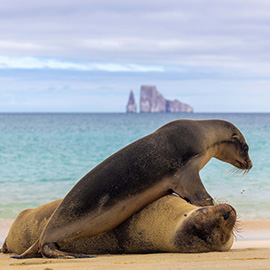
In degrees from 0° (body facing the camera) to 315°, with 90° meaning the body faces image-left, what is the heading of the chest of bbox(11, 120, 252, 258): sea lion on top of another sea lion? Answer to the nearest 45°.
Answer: approximately 270°
